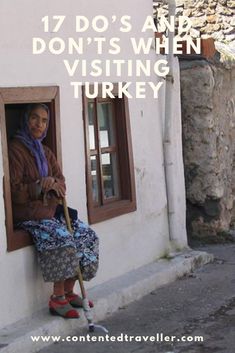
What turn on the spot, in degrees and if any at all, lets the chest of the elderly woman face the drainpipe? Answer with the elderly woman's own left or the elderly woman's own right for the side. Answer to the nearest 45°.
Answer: approximately 90° to the elderly woman's own left

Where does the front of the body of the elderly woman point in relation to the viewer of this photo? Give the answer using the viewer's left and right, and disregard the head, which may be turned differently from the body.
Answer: facing the viewer and to the right of the viewer
